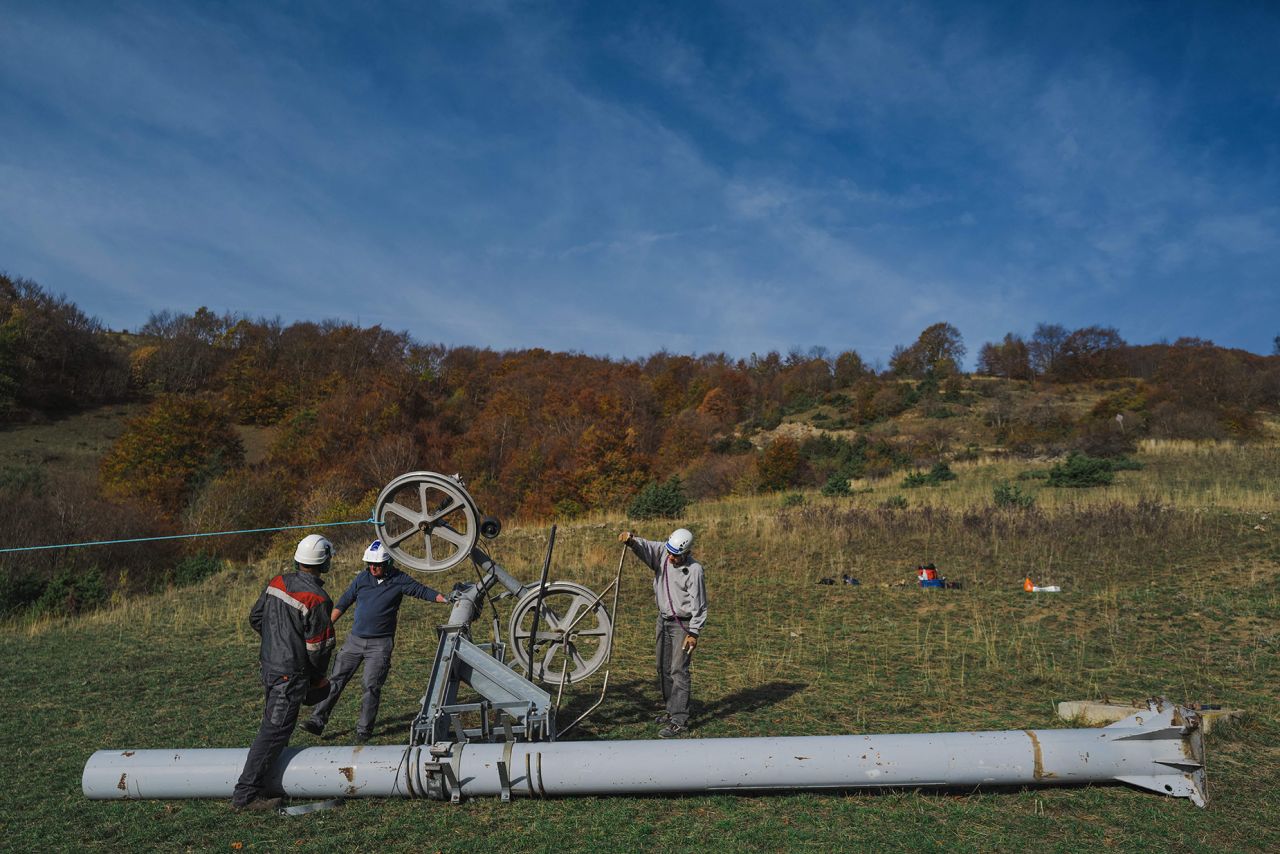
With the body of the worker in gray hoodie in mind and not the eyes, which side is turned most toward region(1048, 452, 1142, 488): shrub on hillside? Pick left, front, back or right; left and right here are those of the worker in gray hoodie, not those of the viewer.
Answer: back

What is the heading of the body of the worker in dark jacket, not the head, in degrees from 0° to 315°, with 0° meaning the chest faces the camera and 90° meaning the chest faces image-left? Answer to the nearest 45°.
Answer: approximately 225°

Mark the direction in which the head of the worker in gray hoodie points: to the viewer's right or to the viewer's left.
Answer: to the viewer's left

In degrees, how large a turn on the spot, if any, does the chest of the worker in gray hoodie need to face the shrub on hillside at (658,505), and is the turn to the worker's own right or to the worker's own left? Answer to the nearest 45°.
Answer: approximately 135° to the worker's own right

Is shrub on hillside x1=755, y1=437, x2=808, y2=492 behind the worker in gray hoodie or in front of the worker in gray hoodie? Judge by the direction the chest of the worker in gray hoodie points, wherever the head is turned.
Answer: behind

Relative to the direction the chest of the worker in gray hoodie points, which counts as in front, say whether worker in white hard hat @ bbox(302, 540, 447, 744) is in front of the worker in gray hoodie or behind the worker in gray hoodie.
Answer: in front

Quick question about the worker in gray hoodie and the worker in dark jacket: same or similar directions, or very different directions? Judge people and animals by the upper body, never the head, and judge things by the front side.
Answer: very different directions

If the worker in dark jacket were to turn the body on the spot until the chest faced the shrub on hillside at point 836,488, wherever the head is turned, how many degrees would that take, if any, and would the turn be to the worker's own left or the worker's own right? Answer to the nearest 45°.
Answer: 0° — they already face it

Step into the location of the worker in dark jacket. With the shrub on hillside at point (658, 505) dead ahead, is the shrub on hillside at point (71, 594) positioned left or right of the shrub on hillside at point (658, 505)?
left

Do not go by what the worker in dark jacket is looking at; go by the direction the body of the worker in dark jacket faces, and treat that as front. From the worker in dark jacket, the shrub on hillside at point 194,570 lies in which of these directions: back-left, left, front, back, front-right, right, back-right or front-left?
front-left

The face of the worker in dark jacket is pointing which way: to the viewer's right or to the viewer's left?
to the viewer's right

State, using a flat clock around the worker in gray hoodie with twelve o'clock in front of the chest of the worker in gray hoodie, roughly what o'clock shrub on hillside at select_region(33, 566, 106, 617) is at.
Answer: The shrub on hillside is roughly at 3 o'clock from the worker in gray hoodie.

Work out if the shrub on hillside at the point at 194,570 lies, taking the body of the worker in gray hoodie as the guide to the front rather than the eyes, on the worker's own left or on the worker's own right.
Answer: on the worker's own right

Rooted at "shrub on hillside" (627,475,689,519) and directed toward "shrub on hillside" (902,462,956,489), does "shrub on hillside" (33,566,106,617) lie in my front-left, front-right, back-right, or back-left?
back-right
